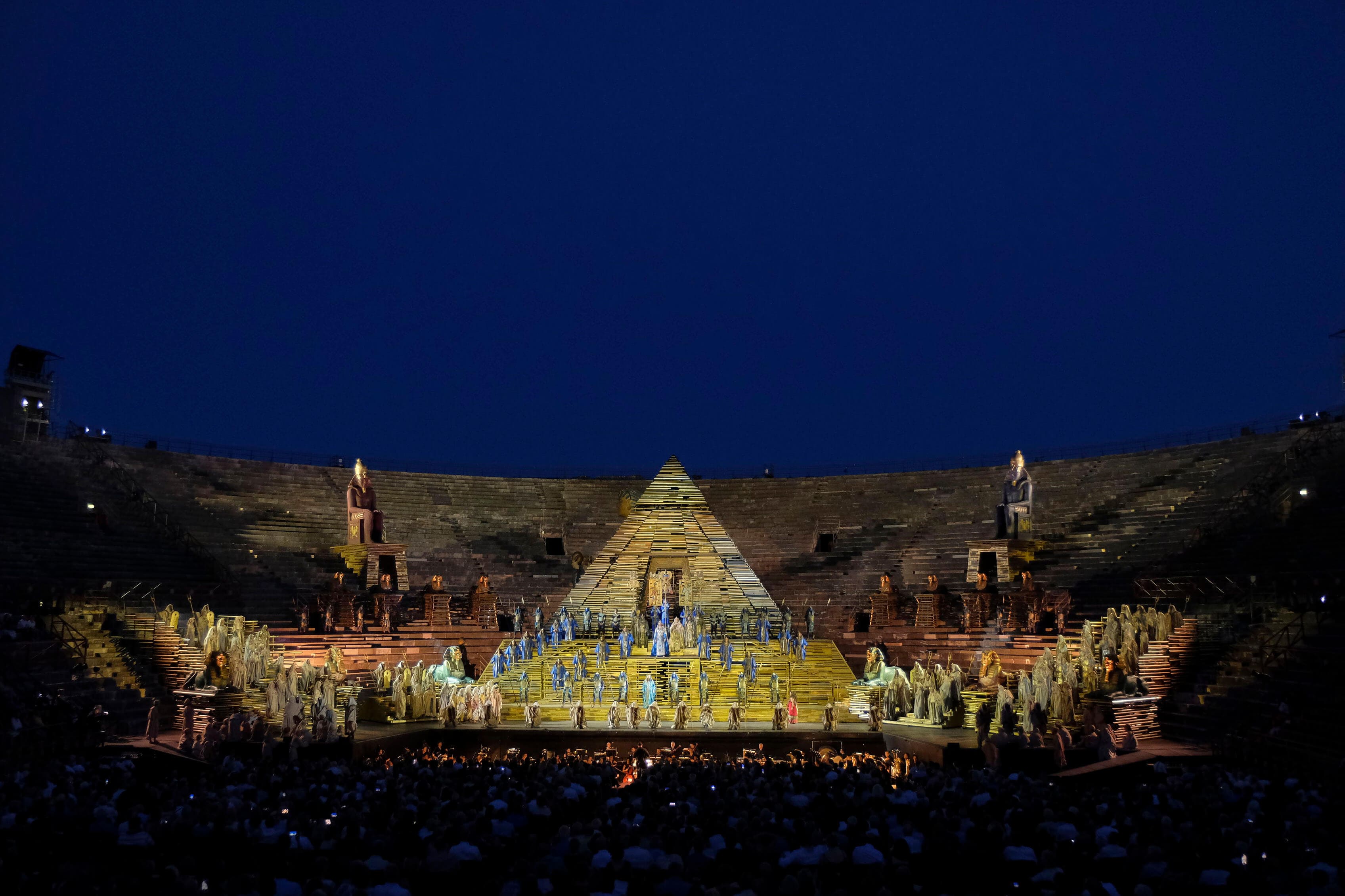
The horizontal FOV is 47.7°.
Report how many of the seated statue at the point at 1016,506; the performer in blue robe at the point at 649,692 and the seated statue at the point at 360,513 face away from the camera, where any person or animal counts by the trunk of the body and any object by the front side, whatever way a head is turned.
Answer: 0

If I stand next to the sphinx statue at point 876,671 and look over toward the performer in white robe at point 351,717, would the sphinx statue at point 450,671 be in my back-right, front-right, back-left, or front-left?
front-right

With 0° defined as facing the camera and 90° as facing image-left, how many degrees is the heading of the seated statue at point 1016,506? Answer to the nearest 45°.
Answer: approximately 45°

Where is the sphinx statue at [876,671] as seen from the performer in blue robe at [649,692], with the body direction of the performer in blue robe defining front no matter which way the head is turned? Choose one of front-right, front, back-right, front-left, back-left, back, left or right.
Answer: left

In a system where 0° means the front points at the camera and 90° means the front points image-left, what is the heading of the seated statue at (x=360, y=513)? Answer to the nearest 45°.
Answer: approximately 315°

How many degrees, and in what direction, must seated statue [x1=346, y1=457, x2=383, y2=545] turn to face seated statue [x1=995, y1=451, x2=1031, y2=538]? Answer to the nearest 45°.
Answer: approximately 45° to its left

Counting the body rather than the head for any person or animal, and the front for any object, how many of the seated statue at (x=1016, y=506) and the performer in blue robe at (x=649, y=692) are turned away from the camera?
0

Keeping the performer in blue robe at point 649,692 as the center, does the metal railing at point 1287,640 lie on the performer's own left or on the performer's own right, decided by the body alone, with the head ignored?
on the performer's own left

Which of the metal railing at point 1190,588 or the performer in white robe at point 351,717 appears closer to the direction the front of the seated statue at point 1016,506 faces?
the performer in white robe

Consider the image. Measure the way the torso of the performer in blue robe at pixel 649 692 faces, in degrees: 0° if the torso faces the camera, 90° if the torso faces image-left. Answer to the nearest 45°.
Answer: approximately 0°
